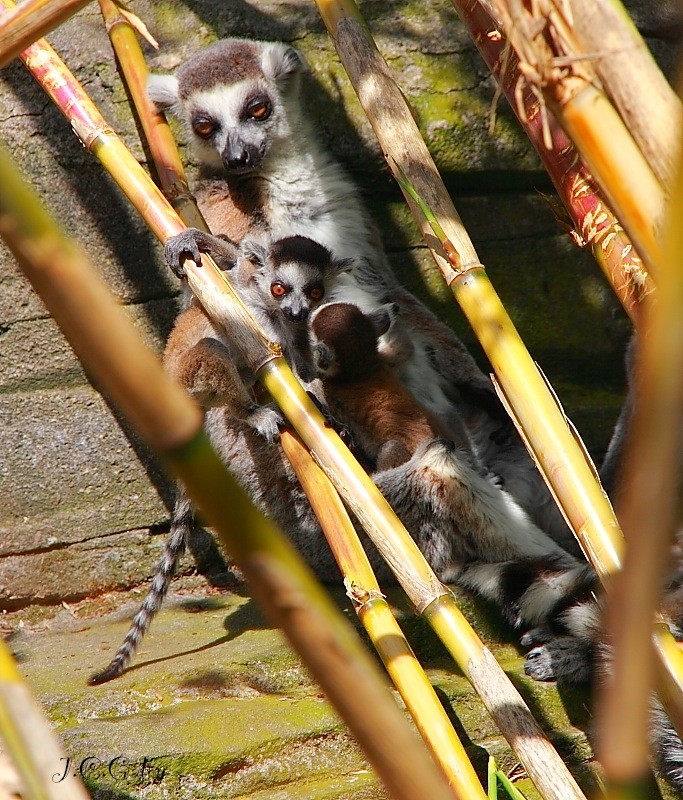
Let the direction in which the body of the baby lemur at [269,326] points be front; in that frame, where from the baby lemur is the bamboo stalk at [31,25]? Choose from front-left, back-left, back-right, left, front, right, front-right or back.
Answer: front-right

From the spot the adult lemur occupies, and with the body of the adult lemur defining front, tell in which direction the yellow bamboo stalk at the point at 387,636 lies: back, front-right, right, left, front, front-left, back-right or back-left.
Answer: front-left

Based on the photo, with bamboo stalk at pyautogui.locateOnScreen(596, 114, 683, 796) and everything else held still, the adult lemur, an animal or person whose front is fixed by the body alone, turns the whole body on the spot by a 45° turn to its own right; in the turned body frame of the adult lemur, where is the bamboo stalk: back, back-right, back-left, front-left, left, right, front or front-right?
left

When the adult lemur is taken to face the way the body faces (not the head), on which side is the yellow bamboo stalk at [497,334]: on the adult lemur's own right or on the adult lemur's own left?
on the adult lemur's own left

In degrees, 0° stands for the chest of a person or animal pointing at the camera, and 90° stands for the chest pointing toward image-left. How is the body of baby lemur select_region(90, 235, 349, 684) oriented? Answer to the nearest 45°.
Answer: approximately 315°

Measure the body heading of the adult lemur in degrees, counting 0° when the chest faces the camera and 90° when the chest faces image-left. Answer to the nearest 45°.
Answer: approximately 45°
